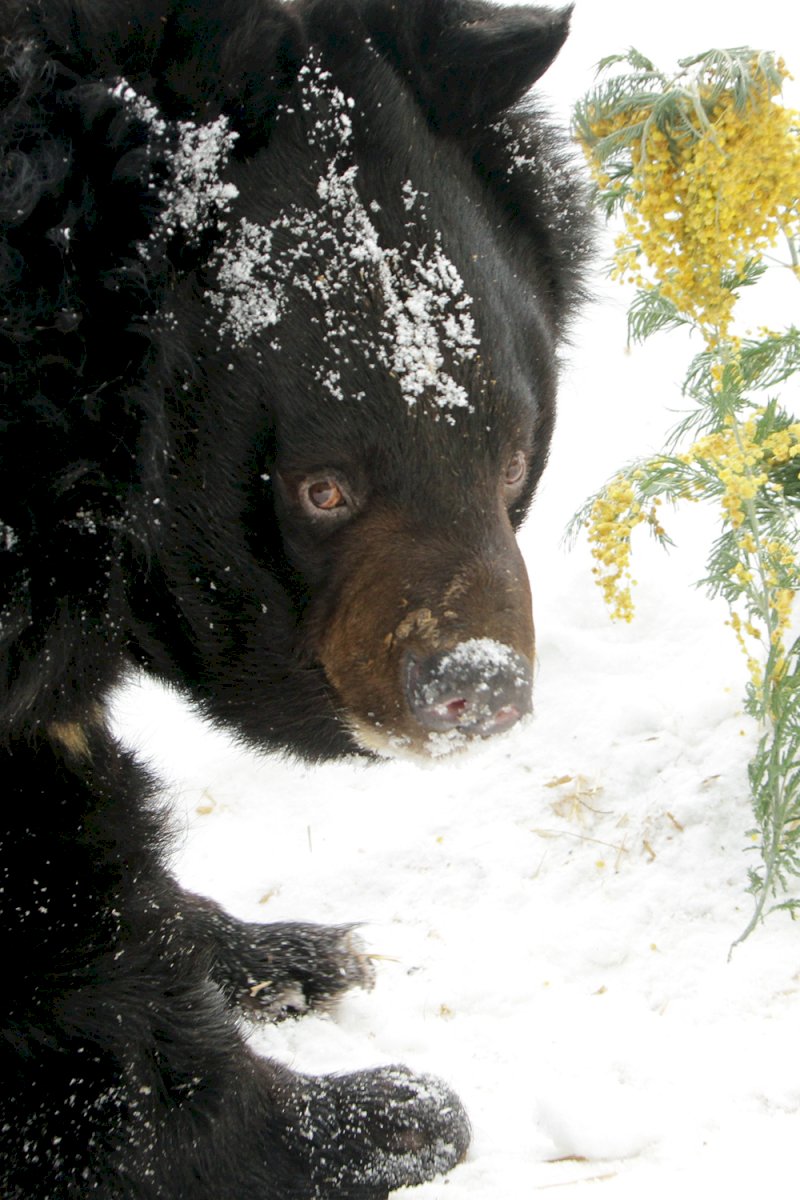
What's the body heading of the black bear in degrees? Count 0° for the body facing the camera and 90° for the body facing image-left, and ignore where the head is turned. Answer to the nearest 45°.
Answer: approximately 315°
